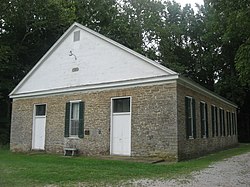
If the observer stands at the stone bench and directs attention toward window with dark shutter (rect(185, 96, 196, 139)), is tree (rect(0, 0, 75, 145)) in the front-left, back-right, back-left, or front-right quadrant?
back-left

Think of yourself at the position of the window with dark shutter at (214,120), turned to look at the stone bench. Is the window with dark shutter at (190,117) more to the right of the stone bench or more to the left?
left

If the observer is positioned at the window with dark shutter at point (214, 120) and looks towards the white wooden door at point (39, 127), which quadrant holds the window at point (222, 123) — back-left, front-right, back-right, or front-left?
back-right

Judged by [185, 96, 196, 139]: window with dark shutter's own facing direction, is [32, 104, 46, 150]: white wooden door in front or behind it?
behind

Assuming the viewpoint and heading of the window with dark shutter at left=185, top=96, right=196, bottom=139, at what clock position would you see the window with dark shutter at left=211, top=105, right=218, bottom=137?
the window with dark shutter at left=211, top=105, right=218, bottom=137 is roughly at 8 o'clock from the window with dark shutter at left=185, top=96, right=196, bottom=139.

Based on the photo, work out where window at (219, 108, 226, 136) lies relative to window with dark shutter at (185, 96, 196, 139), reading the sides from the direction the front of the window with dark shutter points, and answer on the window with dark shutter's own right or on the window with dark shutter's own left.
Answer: on the window with dark shutter's own left

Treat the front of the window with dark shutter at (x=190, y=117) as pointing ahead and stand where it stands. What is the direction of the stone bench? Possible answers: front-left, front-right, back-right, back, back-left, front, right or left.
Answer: back-right

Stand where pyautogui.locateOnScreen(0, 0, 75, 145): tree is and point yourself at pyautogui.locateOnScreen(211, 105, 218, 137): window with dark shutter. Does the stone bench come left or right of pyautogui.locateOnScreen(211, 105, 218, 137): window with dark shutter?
right

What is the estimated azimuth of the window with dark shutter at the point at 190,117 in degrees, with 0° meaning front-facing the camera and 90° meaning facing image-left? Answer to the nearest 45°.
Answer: approximately 315°

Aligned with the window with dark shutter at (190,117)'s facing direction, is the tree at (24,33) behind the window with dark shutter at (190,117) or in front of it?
behind
